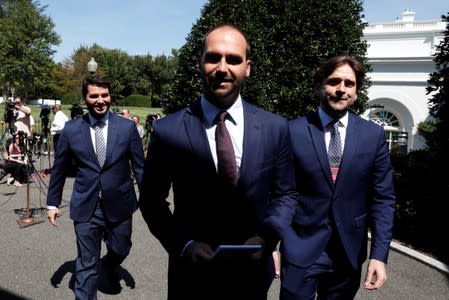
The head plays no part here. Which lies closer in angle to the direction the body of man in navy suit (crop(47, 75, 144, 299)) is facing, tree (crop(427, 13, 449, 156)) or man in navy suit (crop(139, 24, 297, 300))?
the man in navy suit

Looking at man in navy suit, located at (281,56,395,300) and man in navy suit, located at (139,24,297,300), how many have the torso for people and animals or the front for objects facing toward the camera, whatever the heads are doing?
2

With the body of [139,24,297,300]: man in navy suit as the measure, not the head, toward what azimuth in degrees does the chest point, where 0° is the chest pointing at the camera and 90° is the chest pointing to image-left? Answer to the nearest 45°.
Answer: approximately 0°

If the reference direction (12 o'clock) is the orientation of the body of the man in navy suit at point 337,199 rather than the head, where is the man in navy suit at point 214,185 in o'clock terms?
the man in navy suit at point 214,185 is roughly at 1 o'clock from the man in navy suit at point 337,199.

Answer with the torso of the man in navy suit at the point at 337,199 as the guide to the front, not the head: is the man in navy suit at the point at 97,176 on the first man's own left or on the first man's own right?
on the first man's own right

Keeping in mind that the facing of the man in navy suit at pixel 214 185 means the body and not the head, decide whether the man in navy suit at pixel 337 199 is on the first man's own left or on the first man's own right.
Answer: on the first man's own left

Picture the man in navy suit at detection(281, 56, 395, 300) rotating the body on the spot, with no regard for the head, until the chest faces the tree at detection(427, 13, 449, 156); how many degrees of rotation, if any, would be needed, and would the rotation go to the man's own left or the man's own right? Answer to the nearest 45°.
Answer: approximately 180°
